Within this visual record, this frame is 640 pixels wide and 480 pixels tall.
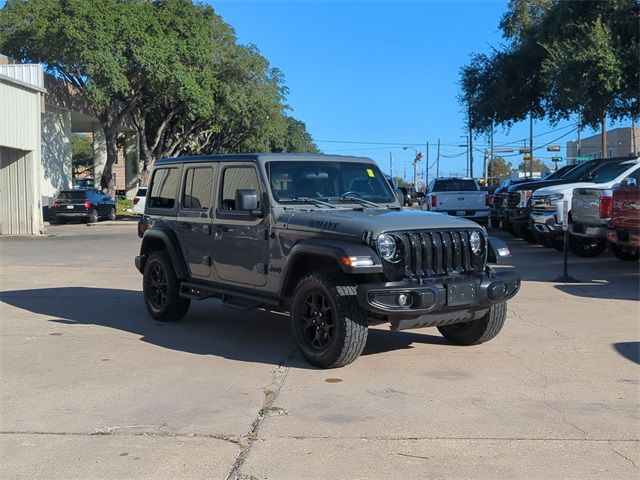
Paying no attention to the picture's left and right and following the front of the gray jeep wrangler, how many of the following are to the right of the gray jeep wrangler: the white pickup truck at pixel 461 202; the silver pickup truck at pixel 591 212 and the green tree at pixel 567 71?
0

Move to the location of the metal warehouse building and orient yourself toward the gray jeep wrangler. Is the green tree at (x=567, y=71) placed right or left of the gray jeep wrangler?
left

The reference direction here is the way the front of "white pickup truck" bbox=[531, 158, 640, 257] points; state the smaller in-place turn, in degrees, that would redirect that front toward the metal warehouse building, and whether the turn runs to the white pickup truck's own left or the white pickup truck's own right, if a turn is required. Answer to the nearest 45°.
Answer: approximately 45° to the white pickup truck's own right

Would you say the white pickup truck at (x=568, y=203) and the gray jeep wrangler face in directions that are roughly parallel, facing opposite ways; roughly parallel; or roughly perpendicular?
roughly perpendicular

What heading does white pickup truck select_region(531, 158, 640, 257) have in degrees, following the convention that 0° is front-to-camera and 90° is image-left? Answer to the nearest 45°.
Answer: approximately 45°

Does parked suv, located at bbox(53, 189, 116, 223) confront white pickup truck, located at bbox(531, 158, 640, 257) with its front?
no

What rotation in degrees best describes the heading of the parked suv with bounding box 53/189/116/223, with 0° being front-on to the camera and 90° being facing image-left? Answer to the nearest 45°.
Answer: approximately 225°

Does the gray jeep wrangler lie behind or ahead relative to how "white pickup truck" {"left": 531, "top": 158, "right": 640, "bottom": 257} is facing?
ahead

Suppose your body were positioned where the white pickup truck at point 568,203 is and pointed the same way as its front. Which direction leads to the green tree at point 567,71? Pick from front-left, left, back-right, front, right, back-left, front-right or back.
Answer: back-right

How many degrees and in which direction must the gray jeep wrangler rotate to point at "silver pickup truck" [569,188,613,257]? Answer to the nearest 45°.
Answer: approximately 90° to its left

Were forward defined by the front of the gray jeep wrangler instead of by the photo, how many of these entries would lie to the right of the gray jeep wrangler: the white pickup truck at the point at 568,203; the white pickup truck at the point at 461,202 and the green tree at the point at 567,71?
0

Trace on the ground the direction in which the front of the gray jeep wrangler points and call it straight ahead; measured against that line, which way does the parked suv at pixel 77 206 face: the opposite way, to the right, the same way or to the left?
to the left

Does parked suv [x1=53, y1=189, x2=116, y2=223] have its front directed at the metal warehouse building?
no

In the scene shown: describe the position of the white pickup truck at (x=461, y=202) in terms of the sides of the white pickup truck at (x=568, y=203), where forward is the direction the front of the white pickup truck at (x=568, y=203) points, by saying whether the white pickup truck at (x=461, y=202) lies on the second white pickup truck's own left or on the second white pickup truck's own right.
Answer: on the second white pickup truck's own right

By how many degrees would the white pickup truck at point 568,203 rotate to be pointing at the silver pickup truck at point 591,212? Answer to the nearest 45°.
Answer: approximately 45° to its left
